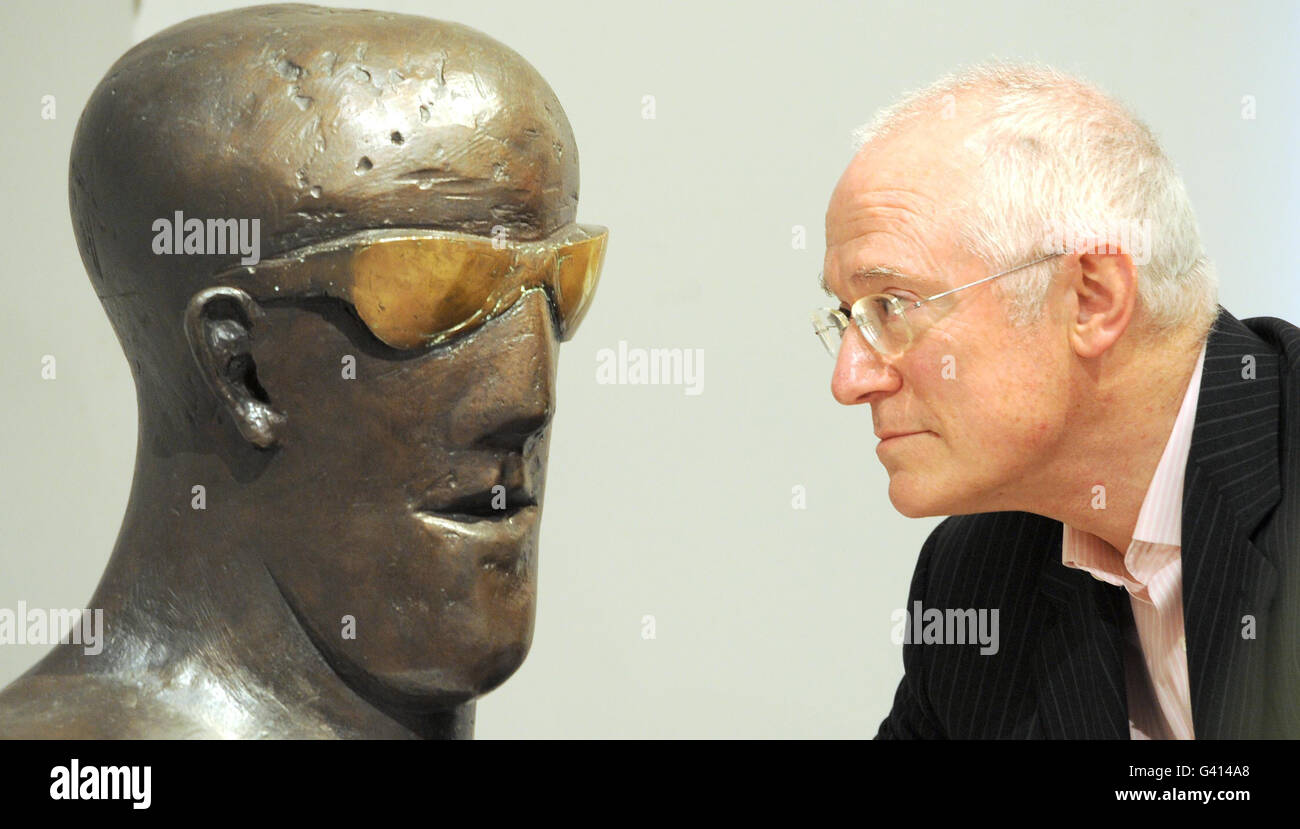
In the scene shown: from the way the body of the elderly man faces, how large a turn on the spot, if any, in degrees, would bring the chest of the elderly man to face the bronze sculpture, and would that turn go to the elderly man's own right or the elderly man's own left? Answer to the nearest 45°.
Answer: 0° — they already face it

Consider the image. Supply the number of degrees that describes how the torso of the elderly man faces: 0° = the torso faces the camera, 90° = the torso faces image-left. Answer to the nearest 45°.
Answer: approximately 45°

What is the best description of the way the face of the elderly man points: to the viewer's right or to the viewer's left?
to the viewer's left
